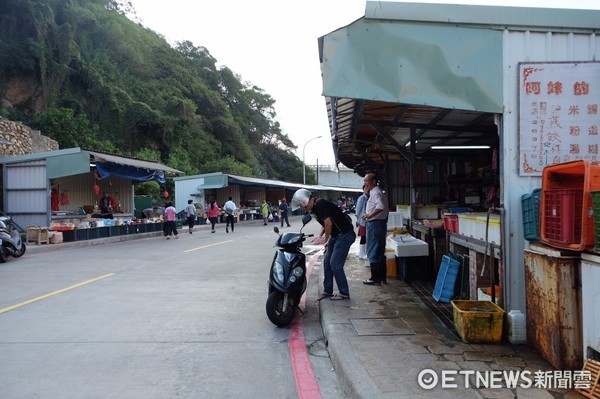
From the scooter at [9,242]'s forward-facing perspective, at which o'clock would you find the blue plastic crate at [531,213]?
The blue plastic crate is roughly at 1 o'clock from the scooter.

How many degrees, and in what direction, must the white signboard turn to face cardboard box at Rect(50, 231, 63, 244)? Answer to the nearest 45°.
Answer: approximately 90° to its right
